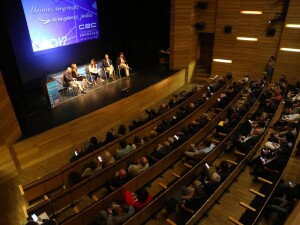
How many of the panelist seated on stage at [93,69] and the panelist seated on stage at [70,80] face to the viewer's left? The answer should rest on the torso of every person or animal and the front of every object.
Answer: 0

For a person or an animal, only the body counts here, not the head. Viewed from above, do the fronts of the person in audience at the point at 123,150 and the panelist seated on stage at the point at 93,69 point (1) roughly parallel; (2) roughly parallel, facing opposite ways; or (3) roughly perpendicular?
roughly parallel, facing opposite ways

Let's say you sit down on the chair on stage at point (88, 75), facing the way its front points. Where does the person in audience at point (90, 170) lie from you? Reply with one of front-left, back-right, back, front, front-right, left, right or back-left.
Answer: front-right

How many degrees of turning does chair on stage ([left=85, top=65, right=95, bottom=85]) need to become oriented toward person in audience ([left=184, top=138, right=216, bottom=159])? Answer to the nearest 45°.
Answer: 0° — it already faces them

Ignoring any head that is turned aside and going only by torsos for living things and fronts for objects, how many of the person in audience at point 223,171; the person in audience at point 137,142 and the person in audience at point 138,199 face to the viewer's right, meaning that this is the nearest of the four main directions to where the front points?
0

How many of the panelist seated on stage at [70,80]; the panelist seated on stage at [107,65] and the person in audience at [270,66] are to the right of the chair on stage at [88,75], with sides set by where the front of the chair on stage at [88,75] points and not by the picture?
1

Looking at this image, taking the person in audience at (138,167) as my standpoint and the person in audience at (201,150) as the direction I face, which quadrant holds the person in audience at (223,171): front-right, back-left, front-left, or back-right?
front-right

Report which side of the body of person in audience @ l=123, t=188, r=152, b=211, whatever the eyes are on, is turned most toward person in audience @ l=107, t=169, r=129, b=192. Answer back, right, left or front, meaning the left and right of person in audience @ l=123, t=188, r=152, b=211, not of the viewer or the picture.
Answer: front

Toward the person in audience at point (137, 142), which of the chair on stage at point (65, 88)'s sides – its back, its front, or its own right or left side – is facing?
front

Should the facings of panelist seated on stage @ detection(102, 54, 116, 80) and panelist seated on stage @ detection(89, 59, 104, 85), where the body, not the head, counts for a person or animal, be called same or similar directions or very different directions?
same or similar directions

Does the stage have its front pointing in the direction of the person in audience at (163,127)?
yes

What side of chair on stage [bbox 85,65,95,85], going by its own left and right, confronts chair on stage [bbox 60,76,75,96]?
right

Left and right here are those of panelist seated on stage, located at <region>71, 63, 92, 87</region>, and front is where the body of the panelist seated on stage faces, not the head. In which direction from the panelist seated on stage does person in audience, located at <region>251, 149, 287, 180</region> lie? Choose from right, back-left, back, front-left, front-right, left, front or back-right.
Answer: front

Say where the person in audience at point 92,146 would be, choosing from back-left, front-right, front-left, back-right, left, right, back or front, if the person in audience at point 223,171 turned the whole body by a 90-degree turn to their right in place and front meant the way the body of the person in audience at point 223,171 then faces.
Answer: back-left

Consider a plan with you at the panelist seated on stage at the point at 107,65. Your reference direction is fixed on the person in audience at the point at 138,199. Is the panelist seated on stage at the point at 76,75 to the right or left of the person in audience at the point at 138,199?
right

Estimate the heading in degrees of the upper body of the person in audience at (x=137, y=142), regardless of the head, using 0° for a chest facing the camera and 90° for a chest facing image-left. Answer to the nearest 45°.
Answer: approximately 135°

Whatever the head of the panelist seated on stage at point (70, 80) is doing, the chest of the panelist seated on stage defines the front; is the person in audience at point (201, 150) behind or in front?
in front
